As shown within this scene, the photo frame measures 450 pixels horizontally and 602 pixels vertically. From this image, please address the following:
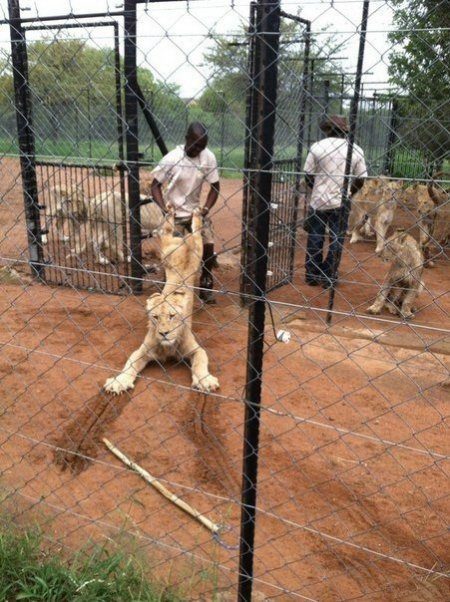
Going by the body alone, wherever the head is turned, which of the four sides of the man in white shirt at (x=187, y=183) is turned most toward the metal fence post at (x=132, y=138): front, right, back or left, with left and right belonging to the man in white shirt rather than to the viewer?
right

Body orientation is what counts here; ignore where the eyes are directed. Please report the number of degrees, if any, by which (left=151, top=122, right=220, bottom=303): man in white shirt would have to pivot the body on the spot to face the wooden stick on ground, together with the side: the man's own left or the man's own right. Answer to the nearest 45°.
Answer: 0° — they already face it

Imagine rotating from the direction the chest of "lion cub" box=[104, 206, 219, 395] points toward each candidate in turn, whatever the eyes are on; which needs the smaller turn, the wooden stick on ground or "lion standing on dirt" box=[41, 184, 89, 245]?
the wooden stick on ground

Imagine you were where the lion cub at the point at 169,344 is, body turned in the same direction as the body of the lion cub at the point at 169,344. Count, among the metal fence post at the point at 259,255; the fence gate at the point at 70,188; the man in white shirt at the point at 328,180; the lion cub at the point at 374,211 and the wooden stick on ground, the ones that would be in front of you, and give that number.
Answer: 2

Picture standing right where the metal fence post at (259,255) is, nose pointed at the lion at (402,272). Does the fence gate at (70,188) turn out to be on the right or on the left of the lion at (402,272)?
left

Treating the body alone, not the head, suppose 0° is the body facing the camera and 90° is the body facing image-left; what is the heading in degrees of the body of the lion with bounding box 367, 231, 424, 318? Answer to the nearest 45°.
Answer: approximately 45°

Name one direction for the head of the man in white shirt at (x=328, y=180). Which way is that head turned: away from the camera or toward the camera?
away from the camera

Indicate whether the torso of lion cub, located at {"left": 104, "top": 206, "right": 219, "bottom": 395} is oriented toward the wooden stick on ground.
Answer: yes

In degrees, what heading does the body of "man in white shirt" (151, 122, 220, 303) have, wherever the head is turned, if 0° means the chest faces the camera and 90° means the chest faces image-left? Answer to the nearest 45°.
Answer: approximately 0°

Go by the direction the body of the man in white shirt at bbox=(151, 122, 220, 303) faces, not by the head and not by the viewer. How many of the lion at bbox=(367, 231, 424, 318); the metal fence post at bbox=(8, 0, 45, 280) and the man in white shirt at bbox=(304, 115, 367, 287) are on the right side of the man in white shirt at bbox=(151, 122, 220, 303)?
1

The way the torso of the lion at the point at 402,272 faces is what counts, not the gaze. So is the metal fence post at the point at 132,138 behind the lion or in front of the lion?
in front

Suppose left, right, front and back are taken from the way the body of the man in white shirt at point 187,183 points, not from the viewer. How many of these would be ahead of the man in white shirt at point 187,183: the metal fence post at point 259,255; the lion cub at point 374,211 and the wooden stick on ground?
2

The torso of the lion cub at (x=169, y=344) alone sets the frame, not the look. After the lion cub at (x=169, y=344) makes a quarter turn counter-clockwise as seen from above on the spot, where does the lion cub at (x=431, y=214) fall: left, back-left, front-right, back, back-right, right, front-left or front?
front-left
